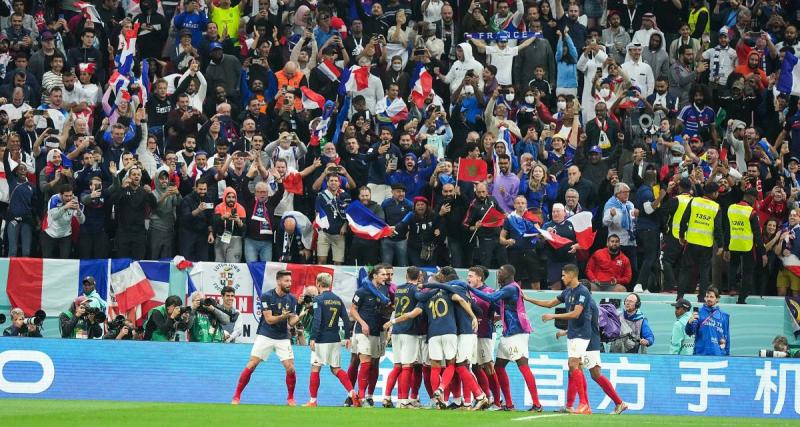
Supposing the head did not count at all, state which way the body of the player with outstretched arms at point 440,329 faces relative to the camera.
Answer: away from the camera

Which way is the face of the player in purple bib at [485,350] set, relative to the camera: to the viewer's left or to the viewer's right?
to the viewer's left

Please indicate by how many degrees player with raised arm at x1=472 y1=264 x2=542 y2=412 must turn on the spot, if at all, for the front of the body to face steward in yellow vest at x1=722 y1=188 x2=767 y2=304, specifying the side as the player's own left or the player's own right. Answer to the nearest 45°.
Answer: approximately 135° to the player's own right

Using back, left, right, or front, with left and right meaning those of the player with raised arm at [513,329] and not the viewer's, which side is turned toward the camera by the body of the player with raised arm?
left

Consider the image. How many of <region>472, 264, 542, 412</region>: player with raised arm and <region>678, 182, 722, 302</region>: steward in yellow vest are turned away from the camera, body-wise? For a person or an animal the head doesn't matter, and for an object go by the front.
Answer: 1

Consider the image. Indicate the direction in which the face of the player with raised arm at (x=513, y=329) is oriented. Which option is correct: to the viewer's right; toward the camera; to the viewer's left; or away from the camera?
to the viewer's left

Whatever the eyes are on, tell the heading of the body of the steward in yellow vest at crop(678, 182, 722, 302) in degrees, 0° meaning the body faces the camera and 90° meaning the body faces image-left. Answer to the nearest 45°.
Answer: approximately 180°

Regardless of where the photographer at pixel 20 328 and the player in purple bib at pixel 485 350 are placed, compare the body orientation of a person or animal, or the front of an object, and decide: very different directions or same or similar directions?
very different directions

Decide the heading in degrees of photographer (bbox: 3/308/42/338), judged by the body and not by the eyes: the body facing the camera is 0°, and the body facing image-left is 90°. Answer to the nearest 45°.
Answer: approximately 315°
